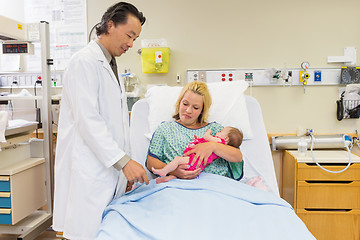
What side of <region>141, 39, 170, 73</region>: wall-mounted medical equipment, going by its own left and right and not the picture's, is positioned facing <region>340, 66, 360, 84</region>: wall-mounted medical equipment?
left

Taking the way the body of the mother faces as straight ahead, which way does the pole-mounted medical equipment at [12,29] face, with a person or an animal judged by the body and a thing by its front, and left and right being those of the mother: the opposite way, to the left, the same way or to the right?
the same way

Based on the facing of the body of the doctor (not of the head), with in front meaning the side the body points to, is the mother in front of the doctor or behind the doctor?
in front

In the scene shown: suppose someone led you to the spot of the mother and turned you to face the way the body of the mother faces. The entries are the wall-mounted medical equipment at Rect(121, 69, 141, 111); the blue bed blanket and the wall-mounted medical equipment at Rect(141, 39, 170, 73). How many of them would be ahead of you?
1

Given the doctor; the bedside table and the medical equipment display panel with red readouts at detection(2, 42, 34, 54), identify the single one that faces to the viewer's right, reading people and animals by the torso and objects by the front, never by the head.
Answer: the doctor

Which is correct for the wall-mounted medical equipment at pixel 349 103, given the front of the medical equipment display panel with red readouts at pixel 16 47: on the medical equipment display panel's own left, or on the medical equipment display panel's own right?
on the medical equipment display panel's own left

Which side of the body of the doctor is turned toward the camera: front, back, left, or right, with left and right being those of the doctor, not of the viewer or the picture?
right

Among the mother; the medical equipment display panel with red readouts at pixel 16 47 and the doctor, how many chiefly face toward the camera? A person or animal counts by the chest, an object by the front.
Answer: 2

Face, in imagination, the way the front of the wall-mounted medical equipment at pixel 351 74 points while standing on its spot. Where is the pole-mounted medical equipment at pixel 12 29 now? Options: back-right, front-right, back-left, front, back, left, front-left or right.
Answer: front-right

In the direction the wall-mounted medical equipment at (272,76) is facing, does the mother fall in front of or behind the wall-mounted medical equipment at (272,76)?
in front

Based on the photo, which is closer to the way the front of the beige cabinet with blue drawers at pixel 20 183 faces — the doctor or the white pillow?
the doctor
